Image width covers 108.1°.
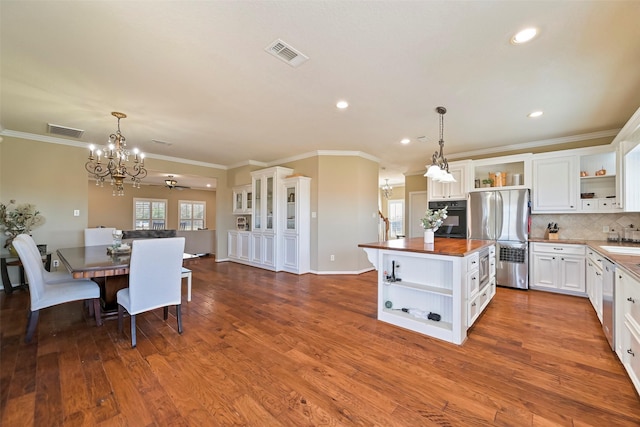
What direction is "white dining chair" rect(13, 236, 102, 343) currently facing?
to the viewer's right

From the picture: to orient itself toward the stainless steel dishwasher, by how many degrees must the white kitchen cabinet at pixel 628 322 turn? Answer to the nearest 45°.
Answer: approximately 90° to its right

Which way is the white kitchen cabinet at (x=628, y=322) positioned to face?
to the viewer's left

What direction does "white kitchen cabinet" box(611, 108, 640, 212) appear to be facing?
to the viewer's left

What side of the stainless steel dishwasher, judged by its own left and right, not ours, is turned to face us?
left

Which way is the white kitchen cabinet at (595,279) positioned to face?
to the viewer's left

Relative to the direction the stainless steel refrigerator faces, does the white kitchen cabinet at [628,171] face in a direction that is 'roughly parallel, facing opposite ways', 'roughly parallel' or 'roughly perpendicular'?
roughly perpendicular
